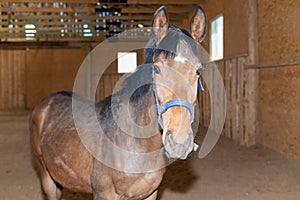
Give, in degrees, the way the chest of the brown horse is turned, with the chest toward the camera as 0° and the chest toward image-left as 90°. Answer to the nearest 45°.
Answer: approximately 315°
